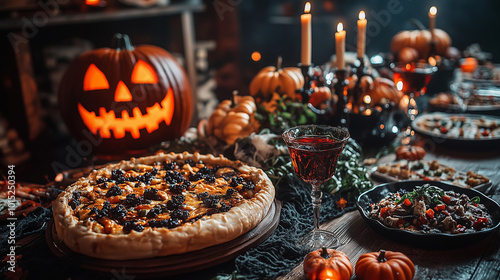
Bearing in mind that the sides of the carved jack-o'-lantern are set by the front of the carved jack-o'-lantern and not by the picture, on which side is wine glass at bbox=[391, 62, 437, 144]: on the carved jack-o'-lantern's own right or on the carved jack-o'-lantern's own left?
on the carved jack-o'-lantern's own left

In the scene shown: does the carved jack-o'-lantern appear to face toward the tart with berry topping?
yes

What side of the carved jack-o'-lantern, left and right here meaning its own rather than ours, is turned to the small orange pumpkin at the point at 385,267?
front

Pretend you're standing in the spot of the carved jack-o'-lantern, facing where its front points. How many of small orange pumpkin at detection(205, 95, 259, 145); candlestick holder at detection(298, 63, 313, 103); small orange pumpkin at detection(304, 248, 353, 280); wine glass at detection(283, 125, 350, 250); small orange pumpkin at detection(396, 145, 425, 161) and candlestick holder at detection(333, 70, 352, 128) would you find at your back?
0

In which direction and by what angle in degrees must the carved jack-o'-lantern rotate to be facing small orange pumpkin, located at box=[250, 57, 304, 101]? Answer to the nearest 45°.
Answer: approximately 135° to its left

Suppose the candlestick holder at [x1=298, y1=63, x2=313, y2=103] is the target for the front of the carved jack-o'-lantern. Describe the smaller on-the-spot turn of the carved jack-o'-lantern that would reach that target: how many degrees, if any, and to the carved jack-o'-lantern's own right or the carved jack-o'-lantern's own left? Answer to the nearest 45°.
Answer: approximately 135° to the carved jack-o'-lantern's own left

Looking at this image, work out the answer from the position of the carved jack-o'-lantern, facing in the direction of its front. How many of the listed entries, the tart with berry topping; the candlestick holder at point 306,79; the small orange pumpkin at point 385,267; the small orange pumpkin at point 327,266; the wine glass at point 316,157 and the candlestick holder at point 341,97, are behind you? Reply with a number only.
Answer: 0

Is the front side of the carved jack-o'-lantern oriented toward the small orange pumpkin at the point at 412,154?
no

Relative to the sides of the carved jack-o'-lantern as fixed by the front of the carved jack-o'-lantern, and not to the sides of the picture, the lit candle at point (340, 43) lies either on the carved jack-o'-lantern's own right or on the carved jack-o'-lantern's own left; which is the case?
on the carved jack-o'-lantern's own left

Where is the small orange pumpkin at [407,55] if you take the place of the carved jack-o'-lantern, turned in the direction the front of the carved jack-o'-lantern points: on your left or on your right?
on your left

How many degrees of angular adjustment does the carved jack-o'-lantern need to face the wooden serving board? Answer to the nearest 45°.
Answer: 0° — it already faces it

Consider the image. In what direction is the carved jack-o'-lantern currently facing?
toward the camera

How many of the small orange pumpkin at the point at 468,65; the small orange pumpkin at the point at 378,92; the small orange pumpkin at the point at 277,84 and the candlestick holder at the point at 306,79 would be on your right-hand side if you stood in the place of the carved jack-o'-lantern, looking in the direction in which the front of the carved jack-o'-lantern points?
0
